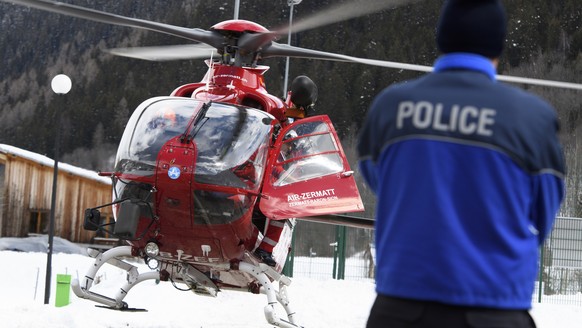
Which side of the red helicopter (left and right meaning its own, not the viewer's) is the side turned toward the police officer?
front

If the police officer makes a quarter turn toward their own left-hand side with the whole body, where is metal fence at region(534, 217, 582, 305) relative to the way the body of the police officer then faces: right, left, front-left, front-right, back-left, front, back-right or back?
right

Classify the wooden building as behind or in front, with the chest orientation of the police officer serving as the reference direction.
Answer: in front

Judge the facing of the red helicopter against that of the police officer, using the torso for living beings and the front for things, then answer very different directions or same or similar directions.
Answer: very different directions

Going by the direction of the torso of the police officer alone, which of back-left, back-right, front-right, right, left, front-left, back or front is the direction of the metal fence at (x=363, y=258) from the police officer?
front

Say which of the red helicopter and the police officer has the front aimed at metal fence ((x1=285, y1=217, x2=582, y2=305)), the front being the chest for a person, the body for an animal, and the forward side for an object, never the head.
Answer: the police officer

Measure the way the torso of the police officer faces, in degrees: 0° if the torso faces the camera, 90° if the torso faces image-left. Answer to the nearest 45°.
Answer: approximately 180°

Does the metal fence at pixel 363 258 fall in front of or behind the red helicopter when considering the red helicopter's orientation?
behind

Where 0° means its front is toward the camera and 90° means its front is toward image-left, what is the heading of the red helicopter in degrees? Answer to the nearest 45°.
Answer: approximately 0°

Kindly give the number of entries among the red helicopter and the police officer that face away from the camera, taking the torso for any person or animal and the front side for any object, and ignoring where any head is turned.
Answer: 1

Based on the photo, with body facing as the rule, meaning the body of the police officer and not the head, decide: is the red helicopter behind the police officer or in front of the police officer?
in front
